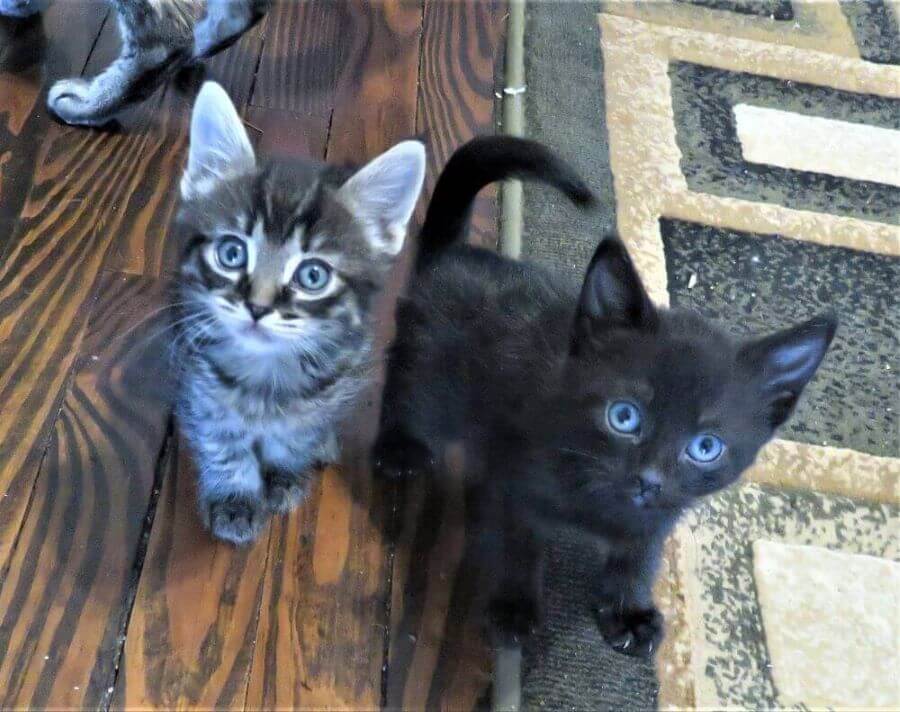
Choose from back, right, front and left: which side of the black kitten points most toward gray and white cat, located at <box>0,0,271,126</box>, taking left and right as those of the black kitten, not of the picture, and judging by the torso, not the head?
back

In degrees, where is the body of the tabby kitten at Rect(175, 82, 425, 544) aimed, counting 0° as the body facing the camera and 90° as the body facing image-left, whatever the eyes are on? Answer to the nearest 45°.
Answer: approximately 0°

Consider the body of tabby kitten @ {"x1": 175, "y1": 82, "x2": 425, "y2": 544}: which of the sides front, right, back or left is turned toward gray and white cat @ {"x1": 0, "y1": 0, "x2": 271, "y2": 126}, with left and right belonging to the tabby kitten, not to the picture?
back

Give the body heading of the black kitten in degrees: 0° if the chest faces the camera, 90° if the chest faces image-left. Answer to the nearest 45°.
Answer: approximately 315°

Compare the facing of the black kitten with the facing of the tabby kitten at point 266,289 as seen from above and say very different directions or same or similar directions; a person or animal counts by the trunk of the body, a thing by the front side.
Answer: same or similar directions
